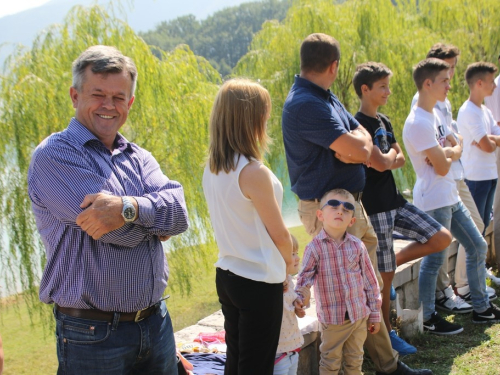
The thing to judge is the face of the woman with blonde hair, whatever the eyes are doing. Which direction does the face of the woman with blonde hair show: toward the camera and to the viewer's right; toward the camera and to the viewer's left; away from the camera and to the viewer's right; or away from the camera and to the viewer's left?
away from the camera and to the viewer's right

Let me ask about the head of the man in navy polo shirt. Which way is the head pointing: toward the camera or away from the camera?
away from the camera

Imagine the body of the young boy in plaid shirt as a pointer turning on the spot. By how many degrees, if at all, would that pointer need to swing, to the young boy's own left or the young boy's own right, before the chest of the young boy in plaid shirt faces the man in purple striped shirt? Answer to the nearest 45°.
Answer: approximately 45° to the young boy's own right

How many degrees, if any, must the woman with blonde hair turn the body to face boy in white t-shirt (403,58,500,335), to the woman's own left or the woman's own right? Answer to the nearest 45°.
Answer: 0° — they already face them

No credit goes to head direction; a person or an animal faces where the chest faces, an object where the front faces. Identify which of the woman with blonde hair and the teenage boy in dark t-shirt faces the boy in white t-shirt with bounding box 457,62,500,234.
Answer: the woman with blonde hair

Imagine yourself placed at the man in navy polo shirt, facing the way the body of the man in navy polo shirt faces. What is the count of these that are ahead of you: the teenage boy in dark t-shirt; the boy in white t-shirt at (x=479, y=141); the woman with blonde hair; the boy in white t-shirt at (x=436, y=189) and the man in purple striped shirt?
3

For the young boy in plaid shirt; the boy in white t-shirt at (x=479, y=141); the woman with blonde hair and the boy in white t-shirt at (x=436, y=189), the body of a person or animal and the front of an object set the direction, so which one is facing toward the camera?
the young boy in plaid shirt

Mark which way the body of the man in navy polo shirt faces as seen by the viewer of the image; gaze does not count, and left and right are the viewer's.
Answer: facing away from the viewer and to the right of the viewer
